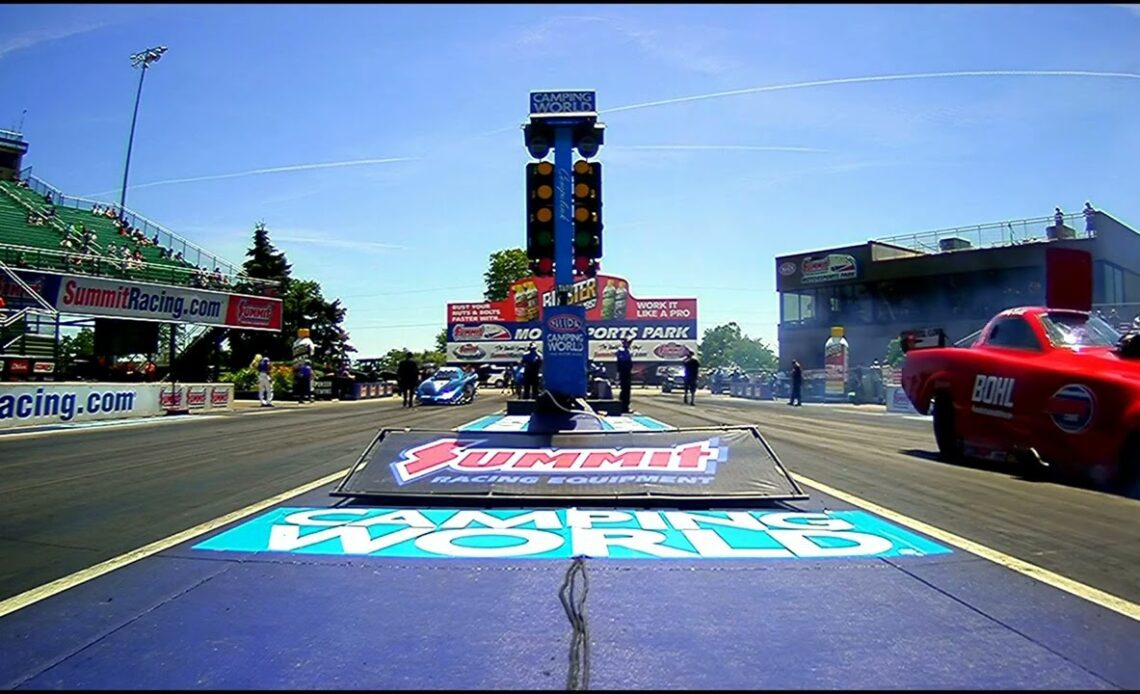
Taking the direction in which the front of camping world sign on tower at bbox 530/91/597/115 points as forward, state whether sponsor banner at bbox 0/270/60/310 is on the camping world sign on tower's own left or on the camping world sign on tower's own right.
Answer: on the camping world sign on tower's own right

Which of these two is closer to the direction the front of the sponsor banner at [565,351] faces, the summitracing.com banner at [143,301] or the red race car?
the red race car

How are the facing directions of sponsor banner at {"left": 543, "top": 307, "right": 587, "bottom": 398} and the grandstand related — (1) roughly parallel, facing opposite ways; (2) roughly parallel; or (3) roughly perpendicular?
roughly perpendicular

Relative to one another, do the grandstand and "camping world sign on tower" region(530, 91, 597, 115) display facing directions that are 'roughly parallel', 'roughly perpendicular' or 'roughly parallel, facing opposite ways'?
roughly perpendicular

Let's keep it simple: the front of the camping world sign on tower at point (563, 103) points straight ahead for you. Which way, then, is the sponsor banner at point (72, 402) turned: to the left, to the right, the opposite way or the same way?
to the left

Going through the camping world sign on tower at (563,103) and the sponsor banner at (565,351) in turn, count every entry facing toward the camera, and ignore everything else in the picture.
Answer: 2

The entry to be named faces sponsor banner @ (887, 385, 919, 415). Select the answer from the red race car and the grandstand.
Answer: the grandstand

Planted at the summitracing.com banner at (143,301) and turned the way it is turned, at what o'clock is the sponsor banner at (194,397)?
The sponsor banner is roughly at 1 o'clock from the summitracing.com banner.
